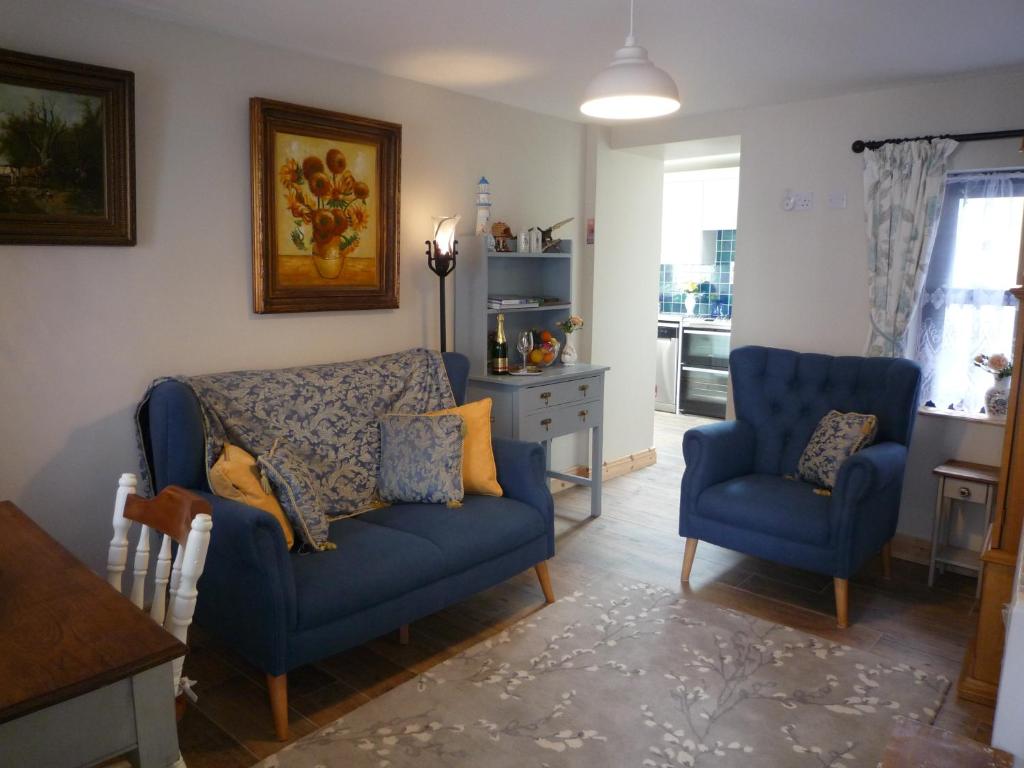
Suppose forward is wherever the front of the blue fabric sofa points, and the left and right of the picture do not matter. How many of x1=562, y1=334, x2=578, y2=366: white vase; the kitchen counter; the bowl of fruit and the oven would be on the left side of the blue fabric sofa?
4

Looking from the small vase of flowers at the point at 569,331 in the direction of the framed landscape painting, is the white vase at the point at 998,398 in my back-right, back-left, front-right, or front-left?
back-left

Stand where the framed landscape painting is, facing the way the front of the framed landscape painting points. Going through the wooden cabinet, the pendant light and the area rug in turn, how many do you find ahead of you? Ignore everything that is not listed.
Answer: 3

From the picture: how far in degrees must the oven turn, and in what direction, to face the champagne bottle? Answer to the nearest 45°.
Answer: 0° — it already faces it

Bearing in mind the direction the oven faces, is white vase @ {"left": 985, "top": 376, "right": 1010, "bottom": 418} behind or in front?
in front

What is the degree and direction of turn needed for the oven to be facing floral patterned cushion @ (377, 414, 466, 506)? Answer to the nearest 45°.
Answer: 0° — it already faces it

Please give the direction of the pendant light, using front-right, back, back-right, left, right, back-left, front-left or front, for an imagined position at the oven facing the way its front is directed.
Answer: front

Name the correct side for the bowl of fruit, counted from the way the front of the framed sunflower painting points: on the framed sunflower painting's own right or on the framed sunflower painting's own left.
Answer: on the framed sunflower painting's own left

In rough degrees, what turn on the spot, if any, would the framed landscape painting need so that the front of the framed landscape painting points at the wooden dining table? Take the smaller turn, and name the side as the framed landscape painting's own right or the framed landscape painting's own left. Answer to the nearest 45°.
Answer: approximately 45° to the framed landscape painting's own right

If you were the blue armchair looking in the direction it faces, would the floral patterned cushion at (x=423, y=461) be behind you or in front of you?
in front

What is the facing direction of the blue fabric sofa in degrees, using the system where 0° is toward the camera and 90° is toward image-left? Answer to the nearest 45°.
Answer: approximately 315°

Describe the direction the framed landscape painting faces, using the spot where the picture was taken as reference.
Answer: facing the viewer and to the right of the viewer

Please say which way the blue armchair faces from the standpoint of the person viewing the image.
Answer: facing the viewer and to the left of the viewer
